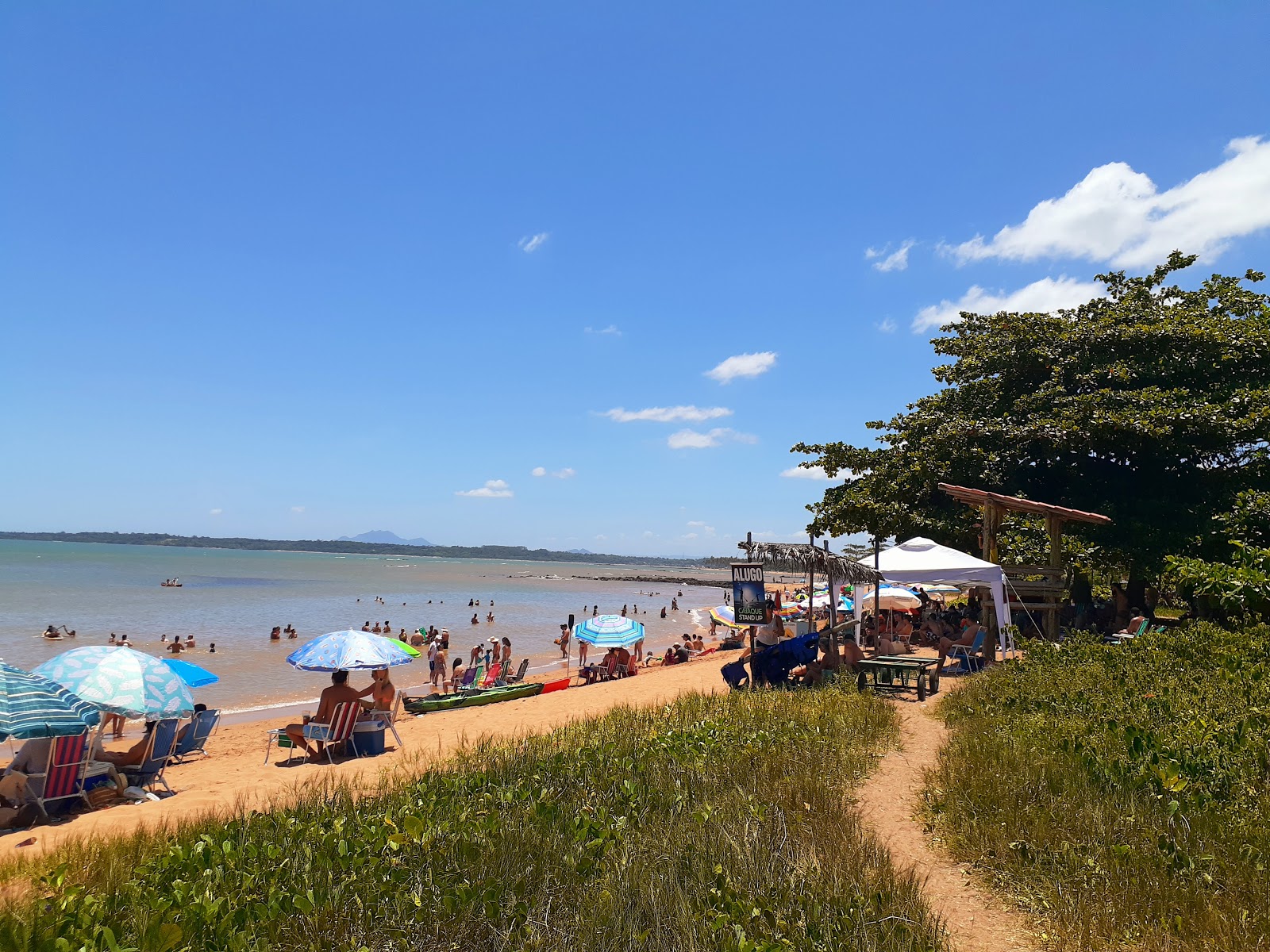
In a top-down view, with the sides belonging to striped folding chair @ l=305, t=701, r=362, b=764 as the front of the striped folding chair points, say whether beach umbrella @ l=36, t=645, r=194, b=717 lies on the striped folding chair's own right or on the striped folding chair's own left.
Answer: on the striped folding chair's own left

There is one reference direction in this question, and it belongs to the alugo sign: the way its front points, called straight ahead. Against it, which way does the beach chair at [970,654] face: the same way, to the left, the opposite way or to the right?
to the right

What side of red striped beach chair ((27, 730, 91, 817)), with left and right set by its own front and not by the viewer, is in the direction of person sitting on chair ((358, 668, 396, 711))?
right

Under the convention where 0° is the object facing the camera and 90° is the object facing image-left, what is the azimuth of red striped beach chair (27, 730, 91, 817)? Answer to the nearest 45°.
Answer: approximately 135°

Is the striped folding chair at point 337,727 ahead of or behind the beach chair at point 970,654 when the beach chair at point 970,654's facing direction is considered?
ahead

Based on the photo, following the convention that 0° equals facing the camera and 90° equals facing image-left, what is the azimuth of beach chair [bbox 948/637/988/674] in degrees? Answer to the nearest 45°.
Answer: approximately 90°

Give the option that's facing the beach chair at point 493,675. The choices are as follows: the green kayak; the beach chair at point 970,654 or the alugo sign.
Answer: the beach chair at point 970,654

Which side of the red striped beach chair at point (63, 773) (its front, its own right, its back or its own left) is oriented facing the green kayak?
right

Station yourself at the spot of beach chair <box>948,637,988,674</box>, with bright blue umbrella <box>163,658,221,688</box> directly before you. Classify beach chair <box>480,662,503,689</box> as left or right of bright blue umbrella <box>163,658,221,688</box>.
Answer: right

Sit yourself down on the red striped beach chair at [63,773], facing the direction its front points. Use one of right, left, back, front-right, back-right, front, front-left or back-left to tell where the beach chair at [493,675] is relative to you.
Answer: right

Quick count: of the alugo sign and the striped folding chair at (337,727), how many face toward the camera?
1

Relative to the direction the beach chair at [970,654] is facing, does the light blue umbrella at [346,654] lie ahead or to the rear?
ahead
